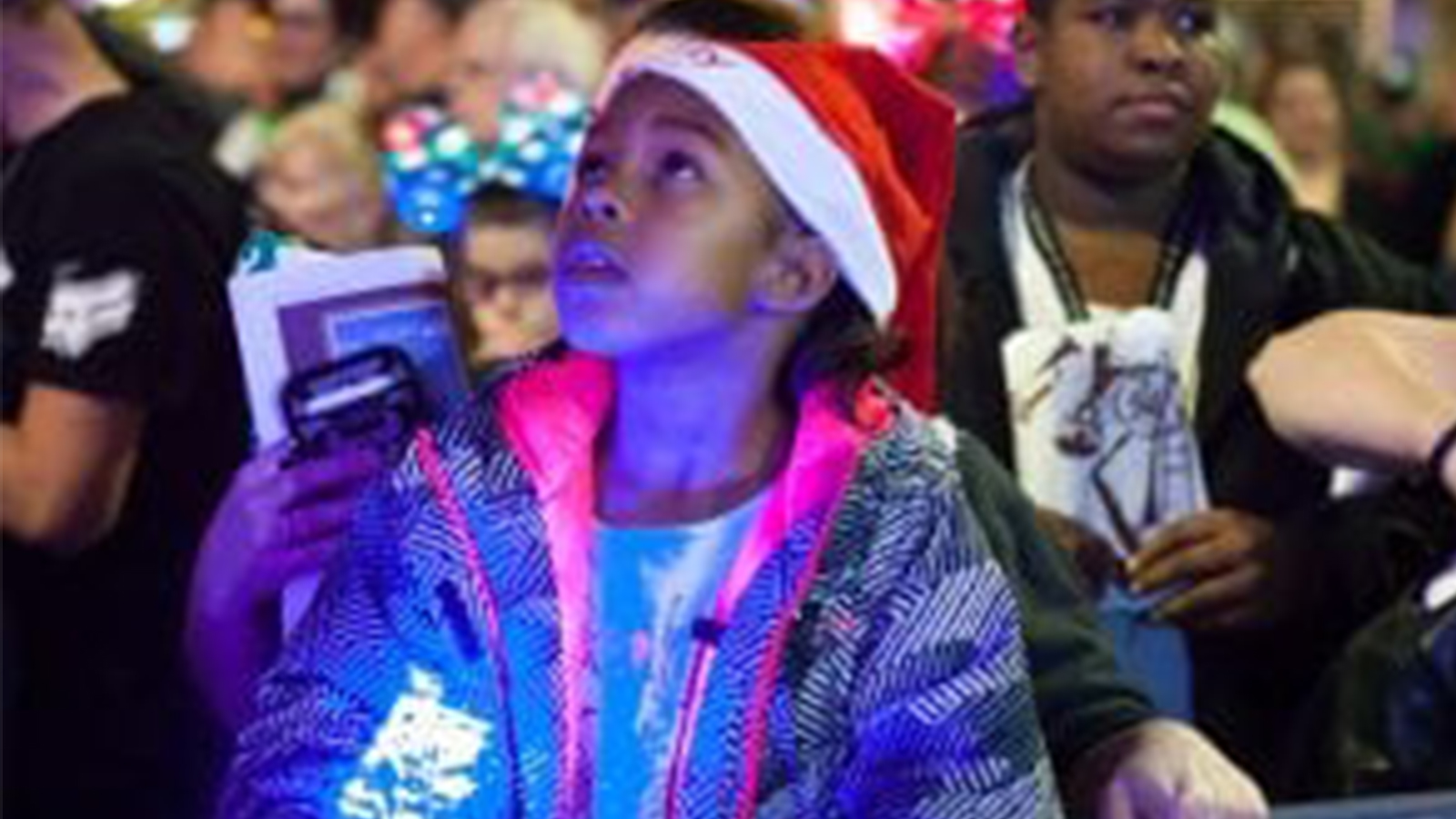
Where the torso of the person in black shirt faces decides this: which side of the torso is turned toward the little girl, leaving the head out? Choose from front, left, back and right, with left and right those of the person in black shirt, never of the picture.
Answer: left

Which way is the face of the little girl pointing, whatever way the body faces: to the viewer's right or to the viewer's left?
to the viewer's left
